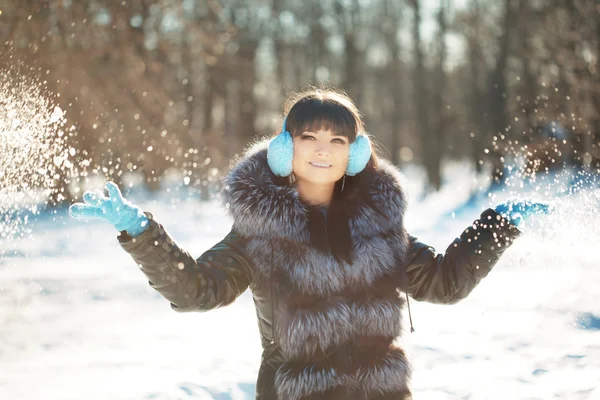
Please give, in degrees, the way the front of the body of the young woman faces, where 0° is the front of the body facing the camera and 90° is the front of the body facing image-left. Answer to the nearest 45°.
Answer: approximately 0°
